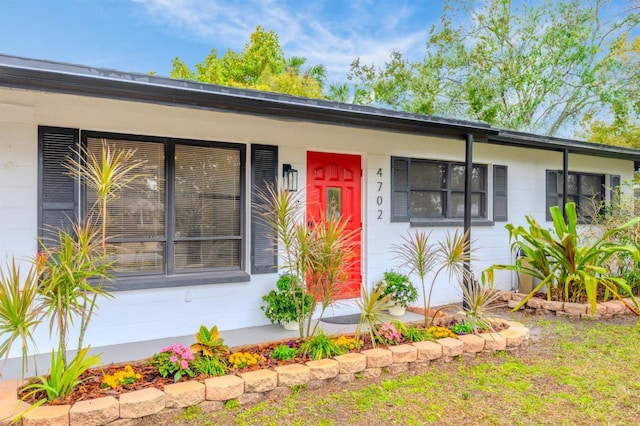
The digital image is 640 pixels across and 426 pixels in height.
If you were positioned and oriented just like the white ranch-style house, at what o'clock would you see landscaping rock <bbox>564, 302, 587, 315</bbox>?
The landscaping rock is roughly at 10 o'clock from the white ranch-style house.

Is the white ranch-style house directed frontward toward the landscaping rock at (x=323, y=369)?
yes

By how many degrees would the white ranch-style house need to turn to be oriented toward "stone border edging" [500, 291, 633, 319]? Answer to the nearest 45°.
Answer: approximately 45° to its left

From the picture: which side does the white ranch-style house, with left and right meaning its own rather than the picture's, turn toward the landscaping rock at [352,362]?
front

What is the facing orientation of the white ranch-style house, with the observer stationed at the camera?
facing the viewer and to the right of the viewer

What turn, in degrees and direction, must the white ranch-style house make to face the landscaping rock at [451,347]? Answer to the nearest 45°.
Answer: approximately 45° to its left

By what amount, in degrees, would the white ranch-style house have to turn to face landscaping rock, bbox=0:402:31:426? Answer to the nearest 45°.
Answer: approximately 45° to its right

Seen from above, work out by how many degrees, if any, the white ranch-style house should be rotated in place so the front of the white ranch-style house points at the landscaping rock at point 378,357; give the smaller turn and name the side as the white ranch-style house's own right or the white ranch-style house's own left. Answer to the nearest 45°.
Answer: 0° — it already faces it

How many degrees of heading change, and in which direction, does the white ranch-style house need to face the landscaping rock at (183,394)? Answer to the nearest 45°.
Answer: approximately 45° to its right

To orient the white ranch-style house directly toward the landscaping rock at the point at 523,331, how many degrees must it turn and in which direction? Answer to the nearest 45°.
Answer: approximately 45° to its left

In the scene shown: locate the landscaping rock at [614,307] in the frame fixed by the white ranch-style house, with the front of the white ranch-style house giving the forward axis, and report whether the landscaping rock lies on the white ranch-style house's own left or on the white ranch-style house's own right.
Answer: on the white ranch-style house's own left

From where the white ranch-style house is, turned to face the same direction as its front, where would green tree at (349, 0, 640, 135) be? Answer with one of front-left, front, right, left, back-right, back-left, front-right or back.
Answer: left

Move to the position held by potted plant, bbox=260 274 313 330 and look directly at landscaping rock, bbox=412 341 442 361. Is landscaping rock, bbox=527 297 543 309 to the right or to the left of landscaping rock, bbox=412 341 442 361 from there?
left
